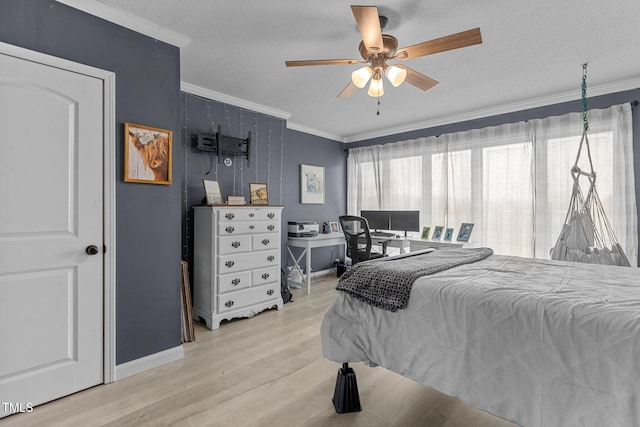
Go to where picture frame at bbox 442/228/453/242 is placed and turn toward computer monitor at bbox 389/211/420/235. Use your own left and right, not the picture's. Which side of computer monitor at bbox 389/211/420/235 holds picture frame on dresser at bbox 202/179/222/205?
left

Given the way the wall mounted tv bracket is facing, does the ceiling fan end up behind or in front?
in front

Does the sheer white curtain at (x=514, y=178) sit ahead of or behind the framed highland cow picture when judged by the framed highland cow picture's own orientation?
ahead

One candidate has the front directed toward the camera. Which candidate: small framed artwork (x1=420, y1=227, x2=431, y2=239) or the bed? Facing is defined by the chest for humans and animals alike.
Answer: the small framed artwork

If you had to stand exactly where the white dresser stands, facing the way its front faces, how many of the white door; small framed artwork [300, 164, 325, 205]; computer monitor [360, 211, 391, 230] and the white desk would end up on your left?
3

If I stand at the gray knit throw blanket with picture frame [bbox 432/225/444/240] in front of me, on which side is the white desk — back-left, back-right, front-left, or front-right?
front-left

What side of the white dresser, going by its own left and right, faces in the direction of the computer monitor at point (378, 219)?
left

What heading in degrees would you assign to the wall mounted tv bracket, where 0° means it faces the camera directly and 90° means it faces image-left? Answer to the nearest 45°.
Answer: approximately 315°

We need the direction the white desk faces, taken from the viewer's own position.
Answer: facing the viewer and to the right of the viewer

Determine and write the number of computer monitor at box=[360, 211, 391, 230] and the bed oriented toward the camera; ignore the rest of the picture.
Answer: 1

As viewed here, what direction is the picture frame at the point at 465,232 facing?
toward the camera

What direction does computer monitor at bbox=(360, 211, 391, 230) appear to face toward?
toward the camera

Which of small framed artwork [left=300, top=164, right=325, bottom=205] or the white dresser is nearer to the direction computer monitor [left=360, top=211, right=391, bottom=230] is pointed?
the white dresser

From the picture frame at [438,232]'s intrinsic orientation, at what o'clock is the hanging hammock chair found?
The hanging hammock chair is roughly at 9 o'clock from the picture frame.

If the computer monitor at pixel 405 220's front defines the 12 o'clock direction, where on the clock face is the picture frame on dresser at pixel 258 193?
The picture frame on dresser is roughly at 2 o'clock from the computer monitor.

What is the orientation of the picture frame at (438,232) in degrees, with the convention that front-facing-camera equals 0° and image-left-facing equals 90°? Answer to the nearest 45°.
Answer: approximately 45°

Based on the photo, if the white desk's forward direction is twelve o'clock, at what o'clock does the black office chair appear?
The black office chair is roughly at 11 o'clock from the white desk.
